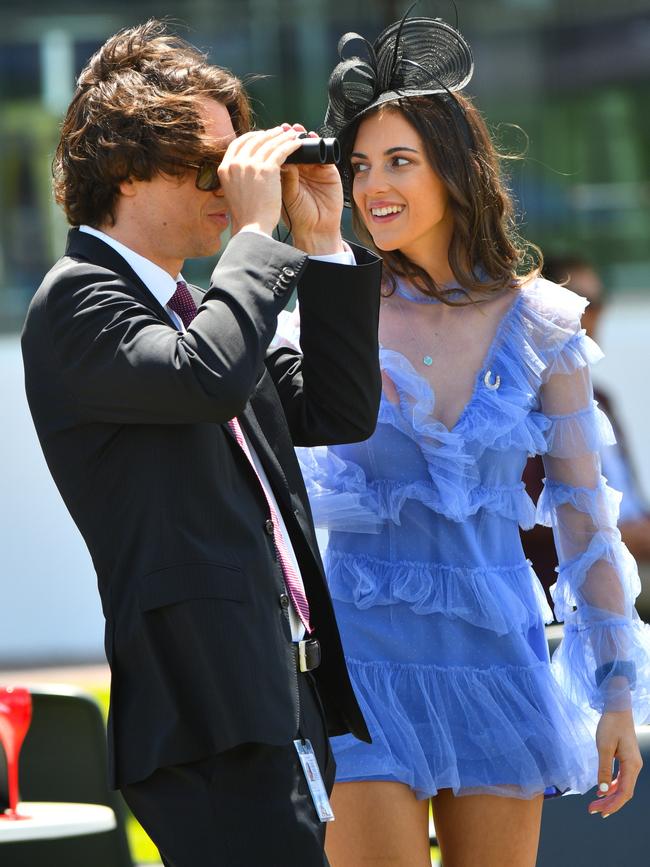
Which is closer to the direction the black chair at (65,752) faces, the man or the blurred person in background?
the man

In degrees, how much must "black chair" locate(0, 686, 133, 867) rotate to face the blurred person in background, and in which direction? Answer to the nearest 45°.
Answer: approximately 180°

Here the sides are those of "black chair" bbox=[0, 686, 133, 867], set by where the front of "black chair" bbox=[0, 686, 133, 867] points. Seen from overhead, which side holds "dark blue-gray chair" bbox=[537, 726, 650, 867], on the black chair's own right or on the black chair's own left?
on the black chair's own left

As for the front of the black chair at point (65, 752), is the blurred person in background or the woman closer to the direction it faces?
the woman

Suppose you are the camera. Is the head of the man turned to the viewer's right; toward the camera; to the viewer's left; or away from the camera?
to the viewer's right

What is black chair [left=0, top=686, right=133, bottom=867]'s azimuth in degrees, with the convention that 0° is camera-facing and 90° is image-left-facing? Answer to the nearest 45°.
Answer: approximately 45°

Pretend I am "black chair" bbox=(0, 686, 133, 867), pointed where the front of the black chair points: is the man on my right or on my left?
on my left
